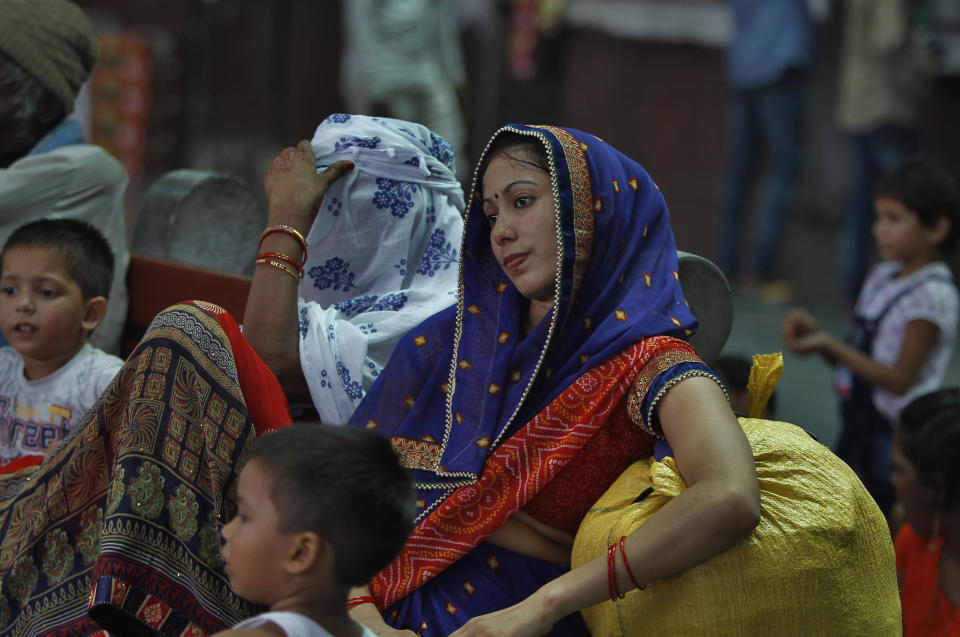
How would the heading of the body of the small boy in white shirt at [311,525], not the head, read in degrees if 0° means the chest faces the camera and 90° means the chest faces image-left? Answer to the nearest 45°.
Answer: approximately 90°

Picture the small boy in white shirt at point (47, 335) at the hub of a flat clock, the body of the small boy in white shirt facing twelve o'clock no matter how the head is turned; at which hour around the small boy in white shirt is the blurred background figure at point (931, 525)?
The blurred background figure is roughly at 8 o'clock from the small boy in white shirt.

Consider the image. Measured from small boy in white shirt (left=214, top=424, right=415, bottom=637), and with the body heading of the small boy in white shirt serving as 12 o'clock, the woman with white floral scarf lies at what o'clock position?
The woman with white floral scarf is roughly at 3 o'clock from the small boy in white shirt.

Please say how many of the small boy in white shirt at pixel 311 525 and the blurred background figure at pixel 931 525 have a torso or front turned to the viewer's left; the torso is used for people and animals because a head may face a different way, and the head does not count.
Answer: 2

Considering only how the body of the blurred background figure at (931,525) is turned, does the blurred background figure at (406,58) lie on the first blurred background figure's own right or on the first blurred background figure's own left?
on the first blurred background figure's own right

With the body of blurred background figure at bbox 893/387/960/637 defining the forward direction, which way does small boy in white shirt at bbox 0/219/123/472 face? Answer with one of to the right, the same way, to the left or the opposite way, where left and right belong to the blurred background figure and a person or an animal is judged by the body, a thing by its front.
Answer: to the left

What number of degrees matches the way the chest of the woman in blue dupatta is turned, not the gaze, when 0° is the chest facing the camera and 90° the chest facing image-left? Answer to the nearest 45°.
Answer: approximately 45°

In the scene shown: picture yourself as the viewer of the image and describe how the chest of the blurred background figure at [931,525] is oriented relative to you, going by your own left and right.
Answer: facing to the left of the viewer

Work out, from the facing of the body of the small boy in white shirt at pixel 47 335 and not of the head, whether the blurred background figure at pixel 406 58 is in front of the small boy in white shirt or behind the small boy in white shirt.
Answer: behind
